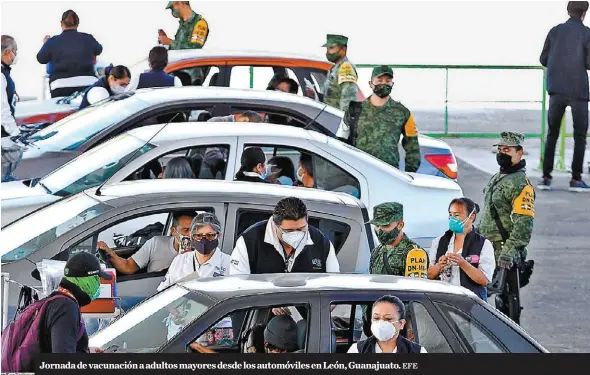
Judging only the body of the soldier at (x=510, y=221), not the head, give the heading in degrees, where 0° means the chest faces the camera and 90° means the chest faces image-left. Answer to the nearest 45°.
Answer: approximately 45°

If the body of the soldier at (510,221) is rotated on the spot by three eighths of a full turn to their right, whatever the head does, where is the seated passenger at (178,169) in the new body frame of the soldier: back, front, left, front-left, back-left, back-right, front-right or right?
left

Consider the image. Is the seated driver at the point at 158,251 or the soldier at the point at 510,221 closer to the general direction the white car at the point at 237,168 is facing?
the seated driver

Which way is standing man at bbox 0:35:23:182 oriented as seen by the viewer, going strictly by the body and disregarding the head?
to the viewer's right

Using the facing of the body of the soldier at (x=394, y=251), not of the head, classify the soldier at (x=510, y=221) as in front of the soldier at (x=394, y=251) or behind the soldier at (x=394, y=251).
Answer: behind

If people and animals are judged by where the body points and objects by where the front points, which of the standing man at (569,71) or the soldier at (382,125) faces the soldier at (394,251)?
the soldier at (382,125)

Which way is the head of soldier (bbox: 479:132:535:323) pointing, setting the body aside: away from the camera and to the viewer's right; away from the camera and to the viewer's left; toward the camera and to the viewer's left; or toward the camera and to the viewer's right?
toward the camera and to the viewer's left
